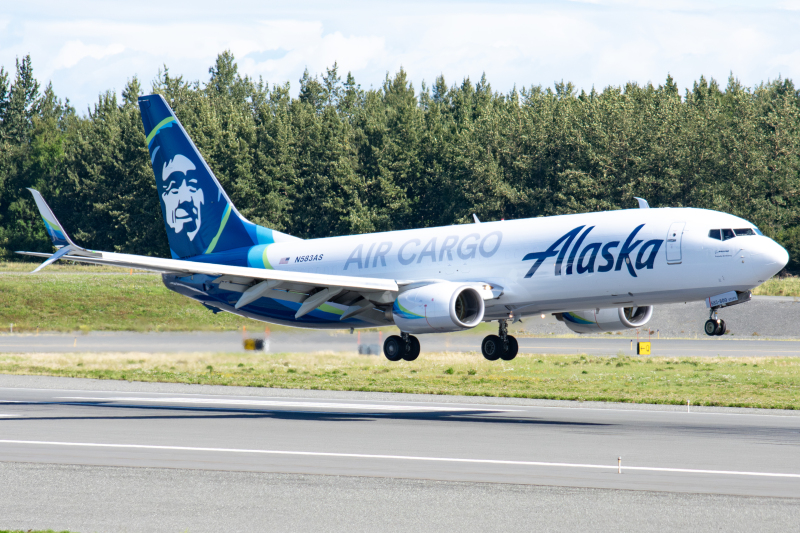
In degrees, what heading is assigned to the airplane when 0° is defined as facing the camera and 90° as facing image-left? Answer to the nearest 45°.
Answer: approximately 315°
